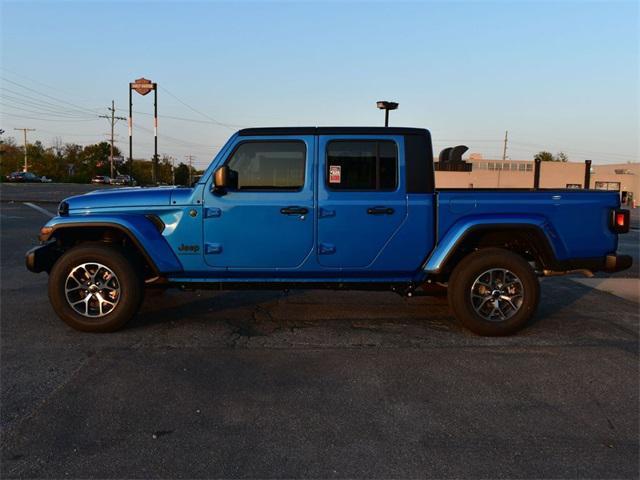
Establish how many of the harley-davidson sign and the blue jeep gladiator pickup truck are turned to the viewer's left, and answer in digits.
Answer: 1

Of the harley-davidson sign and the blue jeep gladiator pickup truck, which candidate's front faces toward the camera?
the harley-davidson sign

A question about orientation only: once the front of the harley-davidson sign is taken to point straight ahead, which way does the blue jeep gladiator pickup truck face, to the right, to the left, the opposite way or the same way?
to the right

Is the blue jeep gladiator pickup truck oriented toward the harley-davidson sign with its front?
no

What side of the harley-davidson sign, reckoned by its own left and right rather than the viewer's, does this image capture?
front

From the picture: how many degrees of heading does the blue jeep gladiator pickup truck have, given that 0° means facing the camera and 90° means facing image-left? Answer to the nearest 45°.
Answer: approximately 90°

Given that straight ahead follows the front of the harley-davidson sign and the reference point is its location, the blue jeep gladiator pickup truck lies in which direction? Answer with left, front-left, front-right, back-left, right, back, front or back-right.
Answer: front
